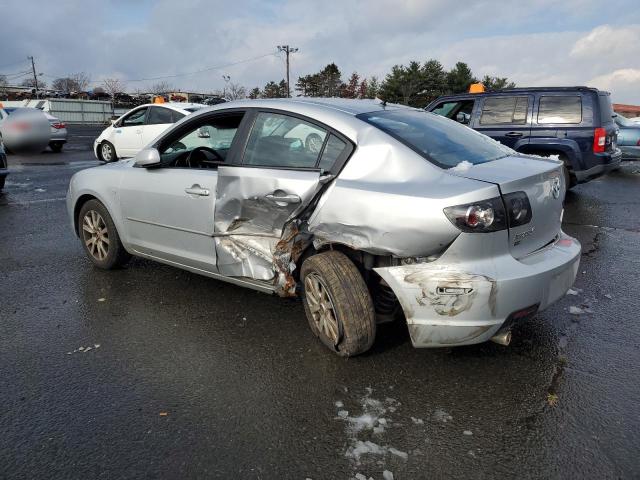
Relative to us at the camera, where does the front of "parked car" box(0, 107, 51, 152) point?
facing away from the viewer and to the left of the viewer

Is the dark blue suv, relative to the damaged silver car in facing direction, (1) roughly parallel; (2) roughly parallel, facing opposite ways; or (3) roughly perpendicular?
roughly parallel

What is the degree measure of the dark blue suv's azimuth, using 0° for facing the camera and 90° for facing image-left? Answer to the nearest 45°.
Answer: approximately 135°

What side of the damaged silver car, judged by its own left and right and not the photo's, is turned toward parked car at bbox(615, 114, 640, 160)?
right

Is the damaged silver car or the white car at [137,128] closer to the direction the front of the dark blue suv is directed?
the white car

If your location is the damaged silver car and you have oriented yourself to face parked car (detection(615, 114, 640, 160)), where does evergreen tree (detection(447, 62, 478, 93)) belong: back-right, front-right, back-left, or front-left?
front-left

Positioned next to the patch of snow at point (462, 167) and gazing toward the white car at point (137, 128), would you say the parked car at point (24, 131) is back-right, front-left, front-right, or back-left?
front-left

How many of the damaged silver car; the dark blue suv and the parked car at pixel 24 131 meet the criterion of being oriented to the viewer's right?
0

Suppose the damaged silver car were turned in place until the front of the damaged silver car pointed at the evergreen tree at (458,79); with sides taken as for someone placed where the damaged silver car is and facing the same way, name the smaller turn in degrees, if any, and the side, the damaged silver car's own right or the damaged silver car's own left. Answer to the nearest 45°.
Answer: approximately 45° to the damaged silver car's own right

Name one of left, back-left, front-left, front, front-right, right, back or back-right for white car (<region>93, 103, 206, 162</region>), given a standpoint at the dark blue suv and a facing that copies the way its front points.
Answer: front-left

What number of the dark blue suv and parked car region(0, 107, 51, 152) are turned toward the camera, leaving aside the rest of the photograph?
0

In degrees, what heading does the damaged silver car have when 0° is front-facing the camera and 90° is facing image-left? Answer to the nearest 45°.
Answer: approximately 135°
